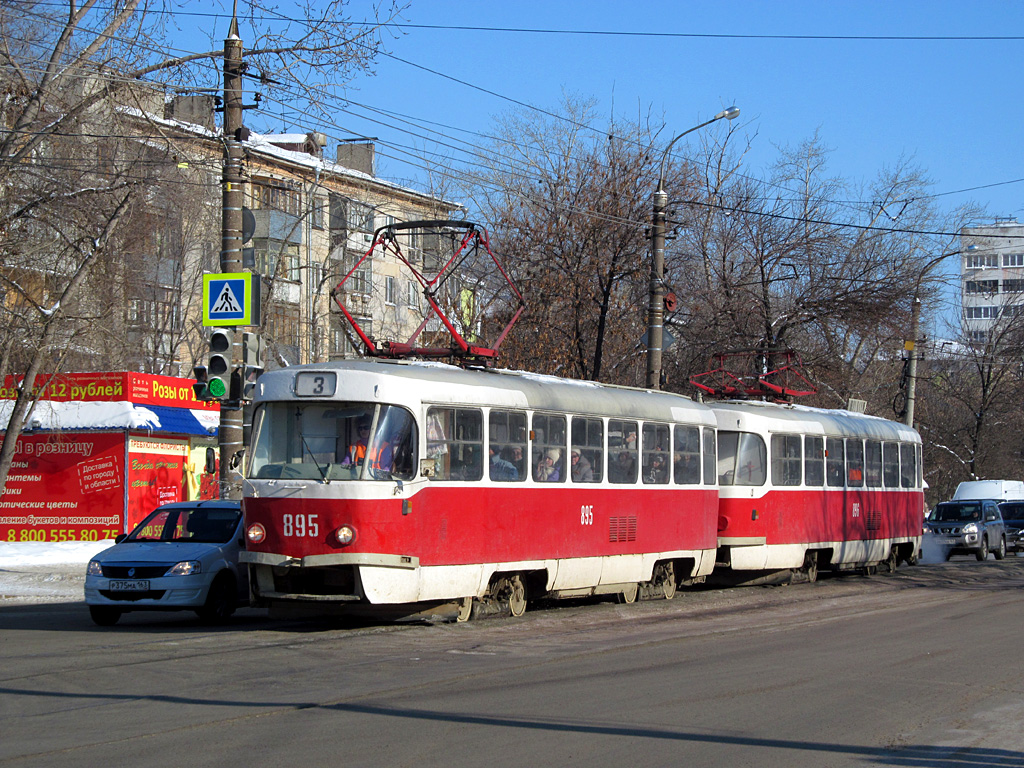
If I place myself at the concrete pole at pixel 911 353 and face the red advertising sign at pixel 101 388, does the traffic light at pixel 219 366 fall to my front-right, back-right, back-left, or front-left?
front-left

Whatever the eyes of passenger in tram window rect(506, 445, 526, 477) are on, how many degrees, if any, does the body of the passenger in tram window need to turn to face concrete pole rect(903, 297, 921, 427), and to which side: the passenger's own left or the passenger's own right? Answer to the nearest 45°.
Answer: approximately 180°

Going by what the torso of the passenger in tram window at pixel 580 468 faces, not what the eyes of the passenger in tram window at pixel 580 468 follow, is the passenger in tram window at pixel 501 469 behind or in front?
in front

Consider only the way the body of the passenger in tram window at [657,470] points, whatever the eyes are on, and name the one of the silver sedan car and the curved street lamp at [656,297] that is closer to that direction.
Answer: the silver sedan car

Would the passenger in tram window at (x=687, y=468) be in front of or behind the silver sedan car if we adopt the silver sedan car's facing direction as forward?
behind

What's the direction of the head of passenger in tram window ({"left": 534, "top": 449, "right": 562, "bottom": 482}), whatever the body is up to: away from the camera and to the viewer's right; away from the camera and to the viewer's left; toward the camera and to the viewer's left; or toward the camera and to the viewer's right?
toward the camera and to the viewer's left

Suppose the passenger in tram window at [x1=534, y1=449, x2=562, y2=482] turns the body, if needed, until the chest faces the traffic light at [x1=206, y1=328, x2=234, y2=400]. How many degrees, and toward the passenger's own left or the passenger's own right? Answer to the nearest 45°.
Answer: approximately 45° to the passenger's own right

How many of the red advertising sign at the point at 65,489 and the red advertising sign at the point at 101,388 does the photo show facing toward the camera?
2

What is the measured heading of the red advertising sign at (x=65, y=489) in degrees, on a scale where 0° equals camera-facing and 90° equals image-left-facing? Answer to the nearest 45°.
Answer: approximately 0°

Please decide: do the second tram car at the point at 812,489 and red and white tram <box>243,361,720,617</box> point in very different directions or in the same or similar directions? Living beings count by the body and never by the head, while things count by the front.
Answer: same or similar directions

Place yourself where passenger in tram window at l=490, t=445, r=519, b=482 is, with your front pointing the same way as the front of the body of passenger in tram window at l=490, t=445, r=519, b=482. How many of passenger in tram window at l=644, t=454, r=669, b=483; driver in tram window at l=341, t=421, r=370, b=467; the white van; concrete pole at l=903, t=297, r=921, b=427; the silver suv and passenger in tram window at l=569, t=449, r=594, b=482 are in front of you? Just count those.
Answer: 1

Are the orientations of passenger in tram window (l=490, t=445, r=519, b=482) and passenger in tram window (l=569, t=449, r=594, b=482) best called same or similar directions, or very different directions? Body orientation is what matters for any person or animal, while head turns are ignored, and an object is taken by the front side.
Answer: same or similar directions

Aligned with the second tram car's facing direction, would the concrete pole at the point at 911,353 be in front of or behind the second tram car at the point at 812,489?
behind

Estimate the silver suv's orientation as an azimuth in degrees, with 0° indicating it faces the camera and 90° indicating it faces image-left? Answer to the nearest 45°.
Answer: approximately 45°

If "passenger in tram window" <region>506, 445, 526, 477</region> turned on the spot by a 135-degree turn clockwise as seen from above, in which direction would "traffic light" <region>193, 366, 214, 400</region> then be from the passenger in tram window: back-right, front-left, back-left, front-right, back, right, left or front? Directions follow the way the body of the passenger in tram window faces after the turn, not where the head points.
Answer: left

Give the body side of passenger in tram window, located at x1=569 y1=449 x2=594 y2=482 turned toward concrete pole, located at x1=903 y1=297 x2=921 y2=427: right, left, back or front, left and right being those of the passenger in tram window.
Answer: back

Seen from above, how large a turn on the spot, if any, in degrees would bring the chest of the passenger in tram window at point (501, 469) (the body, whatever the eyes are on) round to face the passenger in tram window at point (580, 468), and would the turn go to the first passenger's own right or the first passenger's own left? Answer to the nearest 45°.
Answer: approximately 180°
